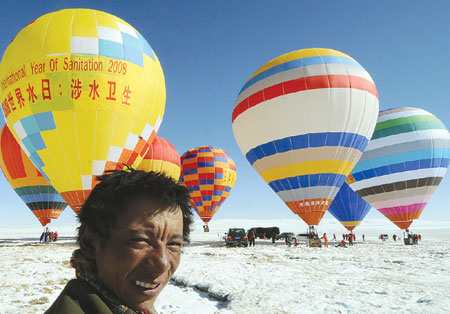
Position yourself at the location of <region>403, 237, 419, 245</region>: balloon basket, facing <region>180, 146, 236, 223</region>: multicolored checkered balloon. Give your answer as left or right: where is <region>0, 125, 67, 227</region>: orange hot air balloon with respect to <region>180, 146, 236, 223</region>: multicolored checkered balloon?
left

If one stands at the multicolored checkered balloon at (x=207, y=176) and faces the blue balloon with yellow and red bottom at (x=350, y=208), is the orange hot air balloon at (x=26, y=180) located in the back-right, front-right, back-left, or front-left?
back-right

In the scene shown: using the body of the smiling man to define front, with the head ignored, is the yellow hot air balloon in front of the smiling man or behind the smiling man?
behind

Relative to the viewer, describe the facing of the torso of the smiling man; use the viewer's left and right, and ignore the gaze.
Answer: facing the viewer and to the right of the viewer
